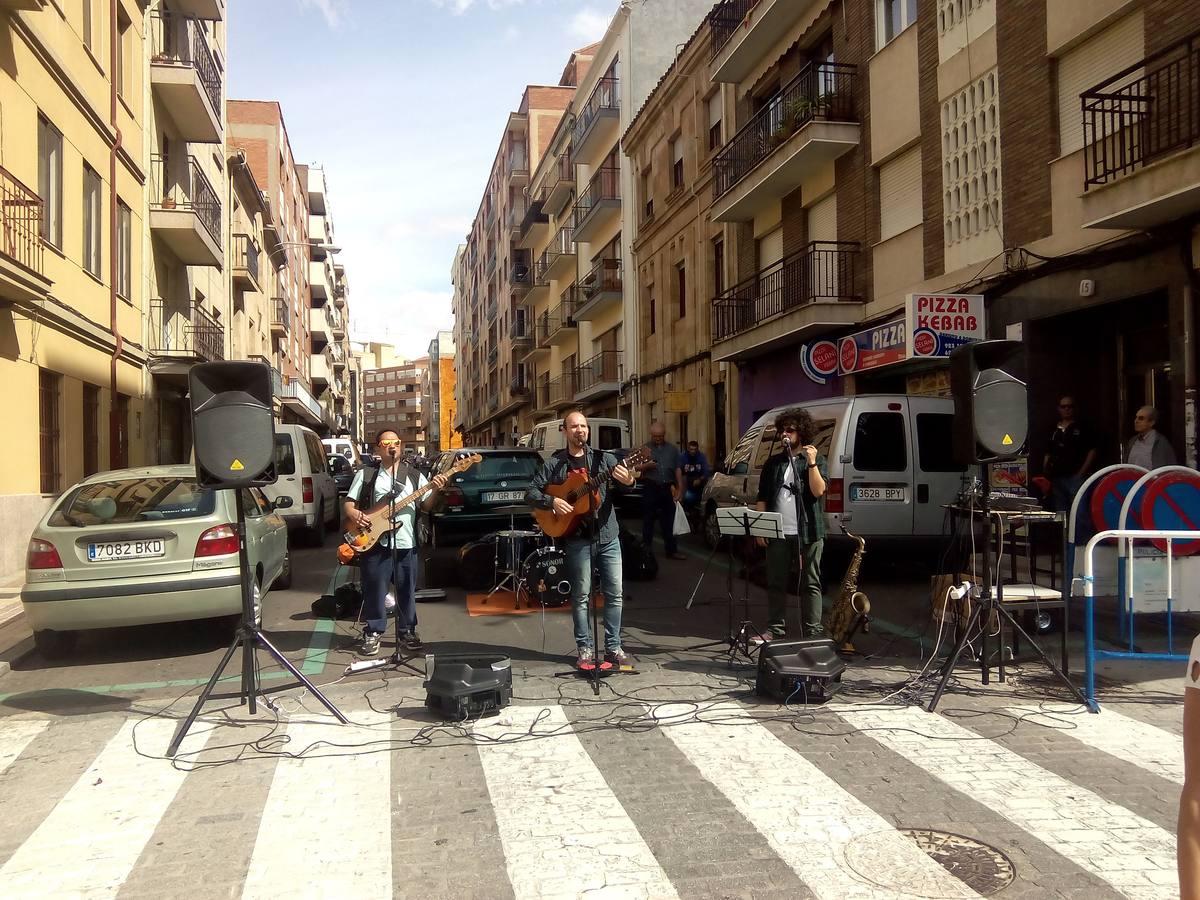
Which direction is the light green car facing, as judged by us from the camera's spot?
facing away from the viewer and to the right of the viewer

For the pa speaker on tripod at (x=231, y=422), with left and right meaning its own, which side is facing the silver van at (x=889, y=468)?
left

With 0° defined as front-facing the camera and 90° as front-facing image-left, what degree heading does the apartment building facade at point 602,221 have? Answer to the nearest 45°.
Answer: approximately 45°

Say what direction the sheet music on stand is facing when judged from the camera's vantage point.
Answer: facing away from the viewer

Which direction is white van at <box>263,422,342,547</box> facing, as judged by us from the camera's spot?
facing away from the viewer and to the right of the viewer

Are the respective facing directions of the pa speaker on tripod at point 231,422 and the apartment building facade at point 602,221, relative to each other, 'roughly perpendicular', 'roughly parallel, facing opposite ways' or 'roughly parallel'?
roughly perpendicular

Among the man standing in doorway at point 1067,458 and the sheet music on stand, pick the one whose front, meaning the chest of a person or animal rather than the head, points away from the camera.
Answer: the sheet music on stand

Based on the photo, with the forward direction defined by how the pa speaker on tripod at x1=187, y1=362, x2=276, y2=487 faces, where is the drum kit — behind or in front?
behind
